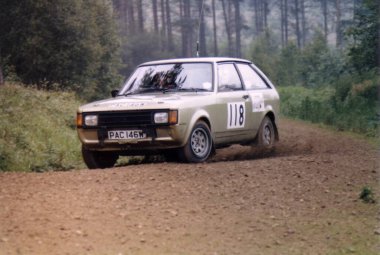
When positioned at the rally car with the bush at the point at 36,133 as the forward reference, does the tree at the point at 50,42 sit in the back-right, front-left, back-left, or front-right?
front-right

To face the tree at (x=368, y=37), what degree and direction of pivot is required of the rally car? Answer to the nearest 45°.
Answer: approximately 180°

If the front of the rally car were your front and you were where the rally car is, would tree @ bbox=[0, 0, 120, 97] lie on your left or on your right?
on your right

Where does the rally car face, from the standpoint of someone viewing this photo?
facing the viewer and to the left of the viewer

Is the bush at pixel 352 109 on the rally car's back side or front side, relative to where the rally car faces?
on the back side

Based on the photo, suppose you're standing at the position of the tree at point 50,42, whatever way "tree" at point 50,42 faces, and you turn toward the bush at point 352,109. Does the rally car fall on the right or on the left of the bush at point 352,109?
right

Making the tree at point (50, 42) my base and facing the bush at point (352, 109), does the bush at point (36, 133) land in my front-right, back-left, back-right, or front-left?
front-right

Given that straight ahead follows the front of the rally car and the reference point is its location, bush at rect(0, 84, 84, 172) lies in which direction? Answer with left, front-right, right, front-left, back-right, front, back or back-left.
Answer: right
